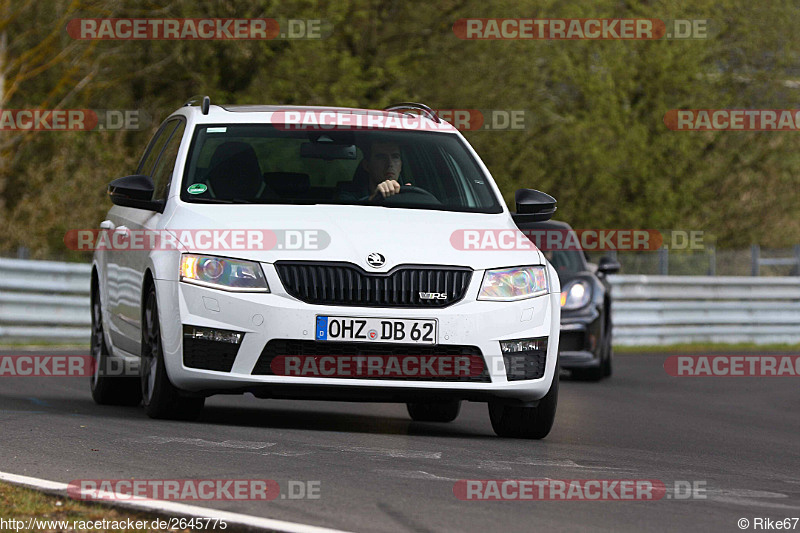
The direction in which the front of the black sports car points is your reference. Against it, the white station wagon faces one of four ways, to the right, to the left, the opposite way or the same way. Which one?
the same way

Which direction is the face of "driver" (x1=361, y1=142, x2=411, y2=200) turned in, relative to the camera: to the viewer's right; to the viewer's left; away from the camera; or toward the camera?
toward the camera

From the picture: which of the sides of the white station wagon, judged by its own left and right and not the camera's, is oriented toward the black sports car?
back

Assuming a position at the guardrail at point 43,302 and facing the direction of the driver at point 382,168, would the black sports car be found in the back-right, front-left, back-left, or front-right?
front-left

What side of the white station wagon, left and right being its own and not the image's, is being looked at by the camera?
front

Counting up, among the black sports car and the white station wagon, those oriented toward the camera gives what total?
2

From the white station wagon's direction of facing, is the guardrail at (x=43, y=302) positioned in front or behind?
behind

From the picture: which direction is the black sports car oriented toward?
toward the camera

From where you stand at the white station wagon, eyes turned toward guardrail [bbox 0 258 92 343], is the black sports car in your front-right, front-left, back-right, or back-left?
front-right

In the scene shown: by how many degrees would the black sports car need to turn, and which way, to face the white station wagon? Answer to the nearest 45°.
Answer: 0° — it already faces it
